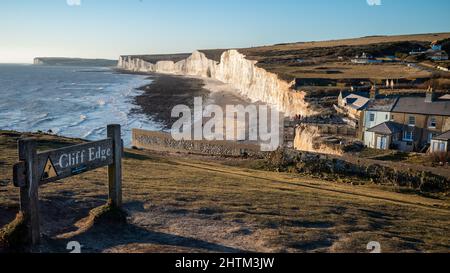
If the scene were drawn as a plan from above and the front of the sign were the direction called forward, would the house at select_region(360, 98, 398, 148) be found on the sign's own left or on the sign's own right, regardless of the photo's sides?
on the sign's own left

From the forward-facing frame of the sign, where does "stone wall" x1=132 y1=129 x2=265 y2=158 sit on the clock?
The stone wall is roughly at 8 o'clock from the sign.

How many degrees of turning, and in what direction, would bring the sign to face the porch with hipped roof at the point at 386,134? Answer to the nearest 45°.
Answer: approximately 90° to its left
